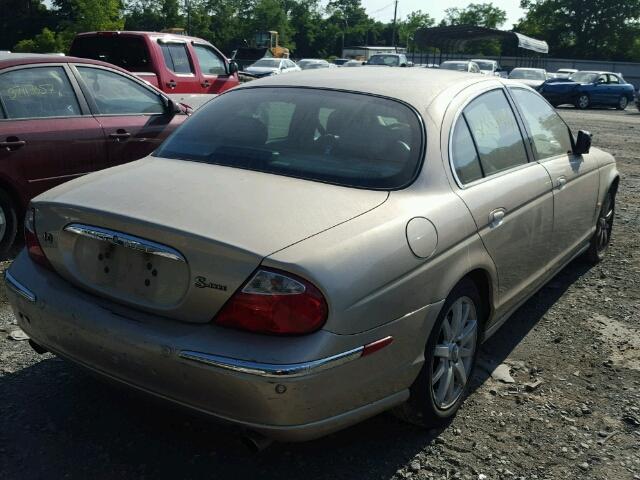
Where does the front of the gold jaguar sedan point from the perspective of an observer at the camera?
facing away from the viewer and to the right of the viewer

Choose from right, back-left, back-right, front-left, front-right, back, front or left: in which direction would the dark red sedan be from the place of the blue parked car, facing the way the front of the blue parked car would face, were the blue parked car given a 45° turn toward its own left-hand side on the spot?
front

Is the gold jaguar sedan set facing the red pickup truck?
no

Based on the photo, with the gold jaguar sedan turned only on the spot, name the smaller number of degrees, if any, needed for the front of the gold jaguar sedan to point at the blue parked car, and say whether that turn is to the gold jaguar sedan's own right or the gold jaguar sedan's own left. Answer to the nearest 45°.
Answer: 0° — it already faces it

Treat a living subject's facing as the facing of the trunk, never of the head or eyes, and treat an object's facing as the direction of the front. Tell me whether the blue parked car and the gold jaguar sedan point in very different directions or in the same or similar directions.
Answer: very different directions

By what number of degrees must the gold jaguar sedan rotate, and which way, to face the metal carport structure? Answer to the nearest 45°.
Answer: approximately 45° to its left

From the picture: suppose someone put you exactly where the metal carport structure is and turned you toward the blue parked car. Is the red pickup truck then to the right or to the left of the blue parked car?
right

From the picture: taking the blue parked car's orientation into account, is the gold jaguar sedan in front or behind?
in front

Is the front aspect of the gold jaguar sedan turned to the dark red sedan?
no

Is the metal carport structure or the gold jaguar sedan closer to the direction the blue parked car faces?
the gold jaguar sedan

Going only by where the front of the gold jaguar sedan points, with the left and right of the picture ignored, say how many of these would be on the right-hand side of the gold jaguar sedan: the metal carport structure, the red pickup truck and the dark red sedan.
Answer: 0

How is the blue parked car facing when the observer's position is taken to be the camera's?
facing the viewer and to the left of the viewer
